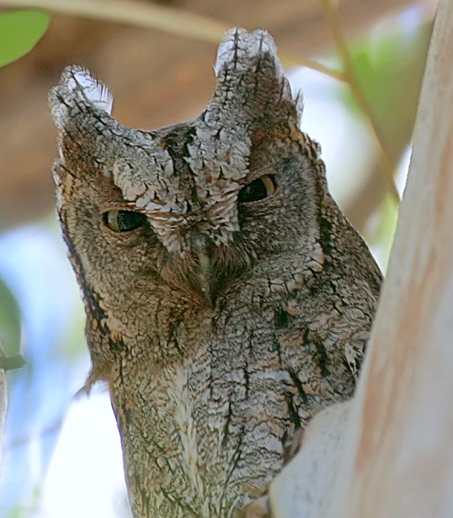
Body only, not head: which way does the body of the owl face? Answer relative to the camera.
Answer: toward the camera
